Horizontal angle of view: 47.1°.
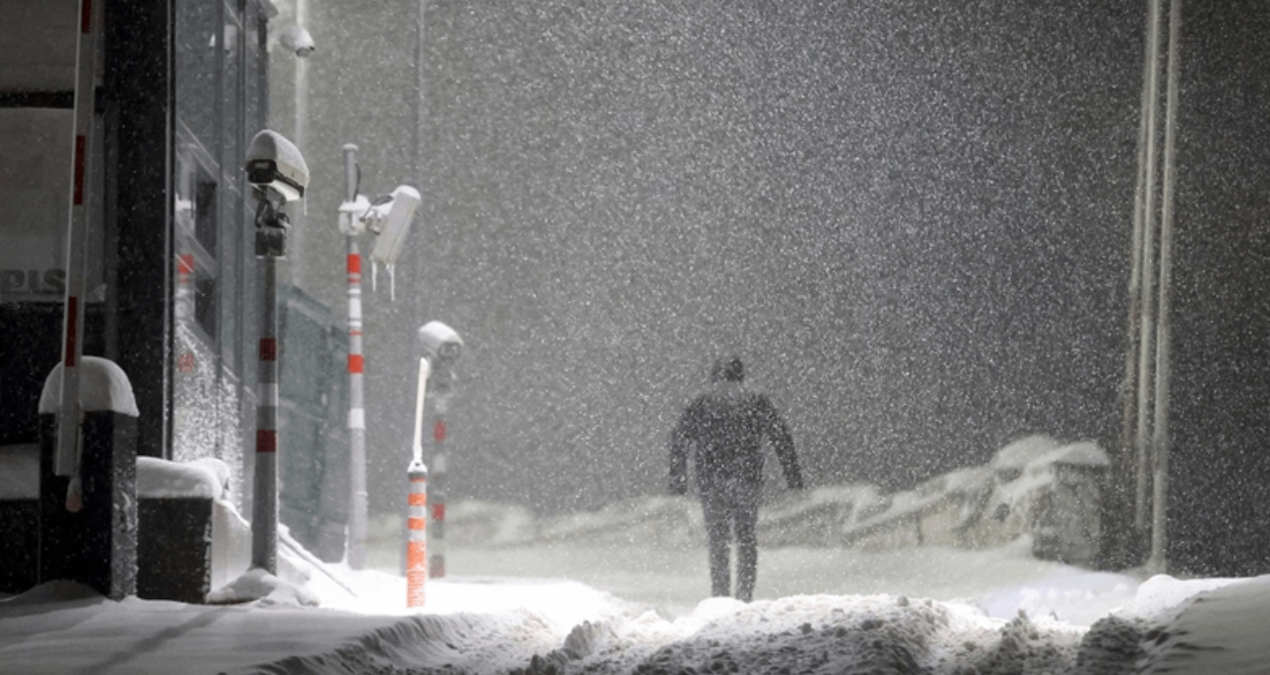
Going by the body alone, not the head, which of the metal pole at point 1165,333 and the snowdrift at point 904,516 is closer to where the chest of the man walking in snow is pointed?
the snowdrift

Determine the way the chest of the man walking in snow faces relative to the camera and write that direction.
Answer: away from the camera

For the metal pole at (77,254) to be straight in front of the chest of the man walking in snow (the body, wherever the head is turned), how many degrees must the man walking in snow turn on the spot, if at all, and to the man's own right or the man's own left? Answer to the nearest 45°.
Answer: approximately 135° to the man's own left

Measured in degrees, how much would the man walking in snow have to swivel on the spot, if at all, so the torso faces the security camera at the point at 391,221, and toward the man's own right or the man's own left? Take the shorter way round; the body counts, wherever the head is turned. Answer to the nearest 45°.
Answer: approximately 45° to the man's own left

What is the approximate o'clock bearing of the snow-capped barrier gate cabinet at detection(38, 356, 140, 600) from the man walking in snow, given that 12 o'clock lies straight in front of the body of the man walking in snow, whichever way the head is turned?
The snow-capped barrier gate cabinet is roughly at 7 o'clock from the man walking in snow.

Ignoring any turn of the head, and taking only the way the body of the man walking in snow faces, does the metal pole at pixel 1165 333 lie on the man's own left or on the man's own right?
on the man's own right

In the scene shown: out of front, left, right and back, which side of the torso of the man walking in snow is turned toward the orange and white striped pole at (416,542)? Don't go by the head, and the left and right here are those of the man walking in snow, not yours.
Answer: left

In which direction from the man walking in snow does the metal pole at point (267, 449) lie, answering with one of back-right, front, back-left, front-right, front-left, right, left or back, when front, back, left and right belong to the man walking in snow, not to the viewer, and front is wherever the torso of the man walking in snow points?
back-left

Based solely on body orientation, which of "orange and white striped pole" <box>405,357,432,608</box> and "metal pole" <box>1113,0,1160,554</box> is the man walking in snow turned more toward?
the metal pole

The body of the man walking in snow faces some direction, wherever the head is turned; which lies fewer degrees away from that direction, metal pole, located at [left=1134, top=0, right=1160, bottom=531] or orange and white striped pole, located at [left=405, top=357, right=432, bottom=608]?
the metal pole
